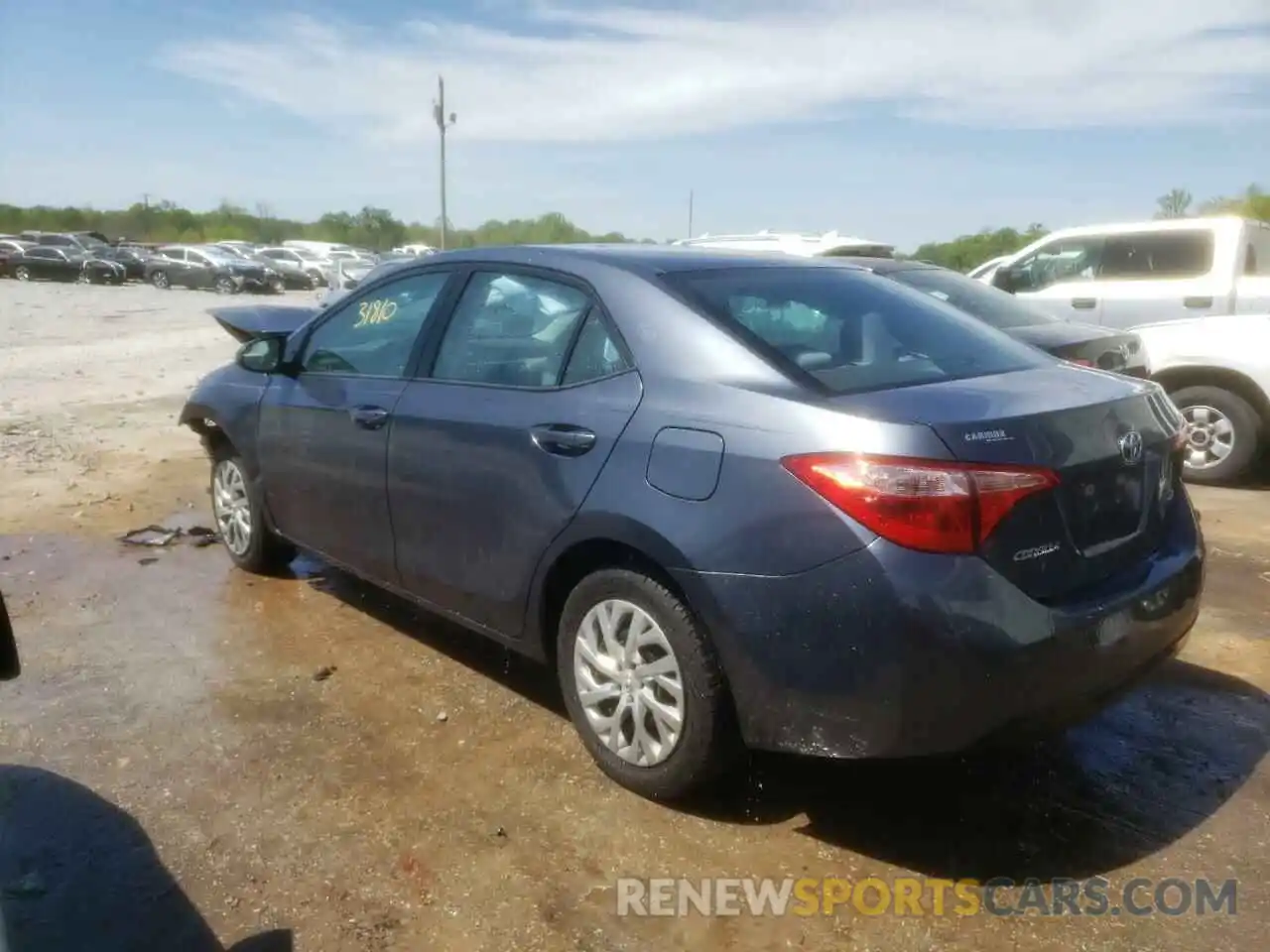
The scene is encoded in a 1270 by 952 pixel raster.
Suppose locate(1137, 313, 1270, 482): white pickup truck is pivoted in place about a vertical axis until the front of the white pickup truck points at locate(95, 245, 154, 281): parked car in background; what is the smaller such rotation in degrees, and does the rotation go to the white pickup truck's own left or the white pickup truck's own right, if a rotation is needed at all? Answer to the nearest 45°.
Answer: approximately 45° to the white pickup truck's own right

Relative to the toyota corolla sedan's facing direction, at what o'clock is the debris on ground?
The debris on ground is roughly at 12 o'clock from the toyota corolla sedan.

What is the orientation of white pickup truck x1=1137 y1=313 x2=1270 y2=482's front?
to the viewer's left

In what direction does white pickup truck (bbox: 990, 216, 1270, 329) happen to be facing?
to the viewer's left

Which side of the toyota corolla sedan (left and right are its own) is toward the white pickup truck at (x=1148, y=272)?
right
